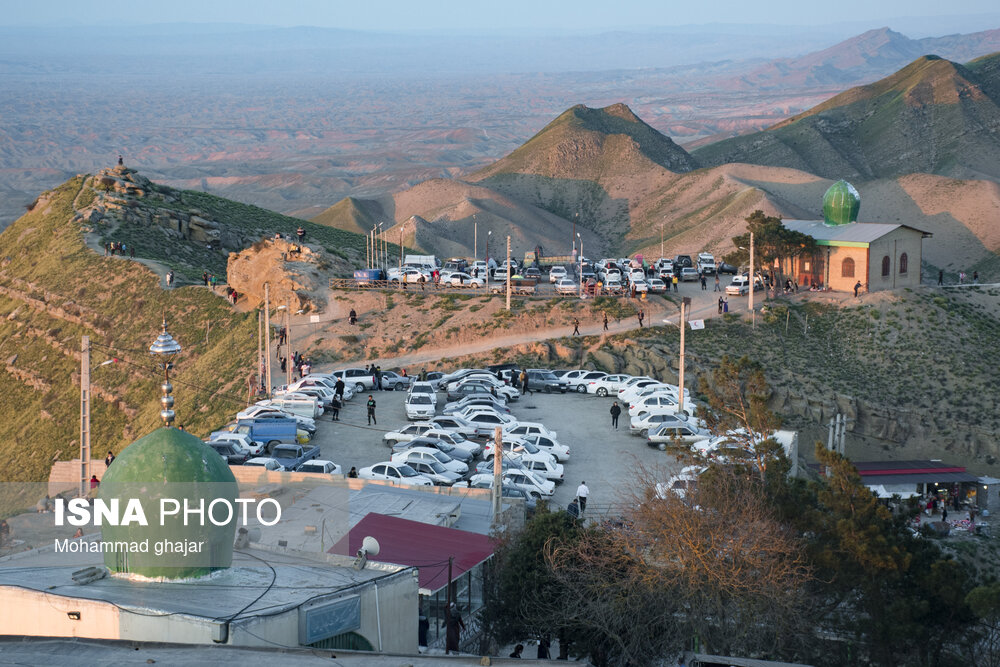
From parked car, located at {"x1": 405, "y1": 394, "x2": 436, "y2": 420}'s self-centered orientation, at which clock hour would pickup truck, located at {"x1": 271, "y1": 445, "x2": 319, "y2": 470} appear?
The pickup truck is roughly at 1 o'clock from the parked car.

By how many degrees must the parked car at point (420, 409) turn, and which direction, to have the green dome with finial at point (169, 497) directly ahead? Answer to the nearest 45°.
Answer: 0° — it already faces it

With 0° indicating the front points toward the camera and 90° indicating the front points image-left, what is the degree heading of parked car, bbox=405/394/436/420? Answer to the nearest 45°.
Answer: approximately 0°

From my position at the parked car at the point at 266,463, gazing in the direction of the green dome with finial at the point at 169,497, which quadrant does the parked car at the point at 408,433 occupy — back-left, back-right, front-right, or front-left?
back-left

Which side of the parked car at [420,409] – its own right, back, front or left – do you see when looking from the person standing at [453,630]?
front

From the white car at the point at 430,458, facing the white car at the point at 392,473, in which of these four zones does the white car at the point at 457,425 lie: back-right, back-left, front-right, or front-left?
back-right

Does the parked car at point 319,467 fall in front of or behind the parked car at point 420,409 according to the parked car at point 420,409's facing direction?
in front

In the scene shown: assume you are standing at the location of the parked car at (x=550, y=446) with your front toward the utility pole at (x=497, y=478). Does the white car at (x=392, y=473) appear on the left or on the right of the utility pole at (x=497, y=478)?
right

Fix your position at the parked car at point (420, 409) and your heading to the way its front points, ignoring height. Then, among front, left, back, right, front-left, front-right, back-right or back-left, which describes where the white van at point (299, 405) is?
right

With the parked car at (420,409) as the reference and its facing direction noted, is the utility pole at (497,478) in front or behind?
in front
